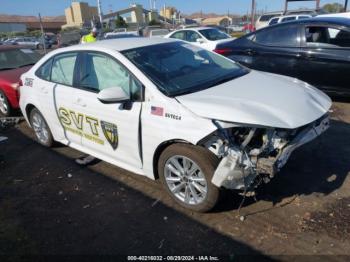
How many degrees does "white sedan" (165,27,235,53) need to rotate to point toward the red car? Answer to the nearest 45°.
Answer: approximately 90° to its right

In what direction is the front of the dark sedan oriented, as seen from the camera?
facing to the right of the viewer

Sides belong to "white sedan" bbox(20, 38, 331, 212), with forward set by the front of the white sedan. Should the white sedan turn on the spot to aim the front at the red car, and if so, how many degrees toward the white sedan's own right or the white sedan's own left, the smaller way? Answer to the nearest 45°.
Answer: approximately 180°

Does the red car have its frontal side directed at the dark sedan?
yes

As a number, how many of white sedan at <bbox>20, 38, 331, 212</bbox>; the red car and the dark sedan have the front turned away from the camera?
0

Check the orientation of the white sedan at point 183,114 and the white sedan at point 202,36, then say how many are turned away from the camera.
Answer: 0

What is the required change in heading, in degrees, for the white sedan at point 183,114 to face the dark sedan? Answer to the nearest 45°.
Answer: approximately 90° to its left

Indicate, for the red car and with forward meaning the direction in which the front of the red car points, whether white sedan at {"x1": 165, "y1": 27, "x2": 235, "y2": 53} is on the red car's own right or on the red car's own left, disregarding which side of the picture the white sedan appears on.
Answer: on the red car's own left

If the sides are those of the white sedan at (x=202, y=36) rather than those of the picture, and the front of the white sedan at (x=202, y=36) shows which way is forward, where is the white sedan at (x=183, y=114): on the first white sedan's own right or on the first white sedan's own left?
on the first white sedan's own right

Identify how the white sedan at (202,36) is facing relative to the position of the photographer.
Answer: facing the viewer and to the right of the viewer

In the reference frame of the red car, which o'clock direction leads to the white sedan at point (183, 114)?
The white sedan is roughly at 1 o'clock from the red car.
